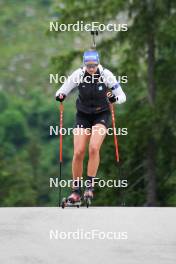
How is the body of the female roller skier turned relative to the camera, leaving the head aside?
toward the camera

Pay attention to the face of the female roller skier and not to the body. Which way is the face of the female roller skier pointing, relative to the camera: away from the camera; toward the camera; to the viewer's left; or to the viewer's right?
toward the camera
